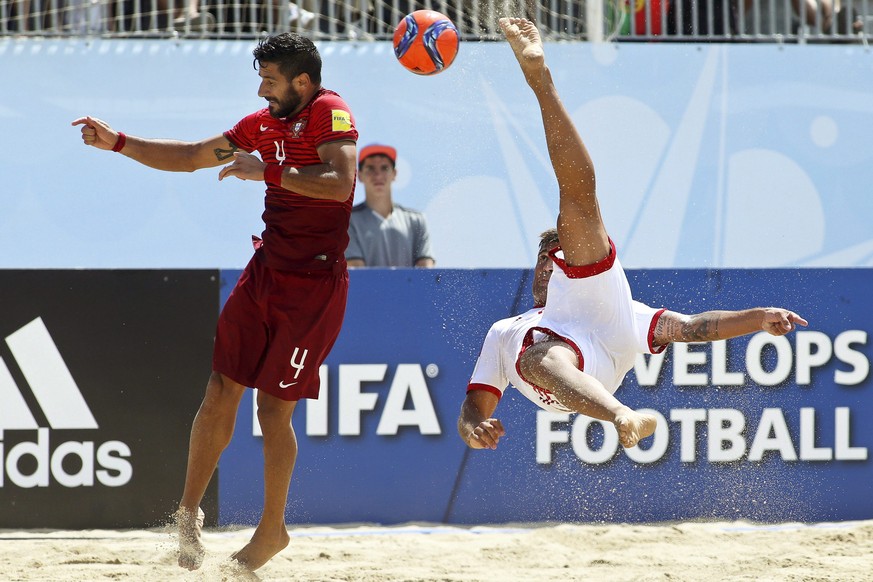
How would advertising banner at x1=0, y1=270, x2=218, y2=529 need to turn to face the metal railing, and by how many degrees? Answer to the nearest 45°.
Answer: approximately 135° to its left

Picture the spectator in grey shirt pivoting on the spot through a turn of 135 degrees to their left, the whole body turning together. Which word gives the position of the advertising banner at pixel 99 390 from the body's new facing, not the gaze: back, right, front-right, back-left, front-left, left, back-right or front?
back

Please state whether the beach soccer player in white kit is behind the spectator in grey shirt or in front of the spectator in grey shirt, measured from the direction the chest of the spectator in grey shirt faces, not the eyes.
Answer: in front

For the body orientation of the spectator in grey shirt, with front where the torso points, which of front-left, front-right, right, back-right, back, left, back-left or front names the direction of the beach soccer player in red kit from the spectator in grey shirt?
front

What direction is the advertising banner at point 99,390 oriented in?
toward the camera

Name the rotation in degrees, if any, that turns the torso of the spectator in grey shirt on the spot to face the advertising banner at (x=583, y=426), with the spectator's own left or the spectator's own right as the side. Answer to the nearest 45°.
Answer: approximately 45° to the spectator's own left

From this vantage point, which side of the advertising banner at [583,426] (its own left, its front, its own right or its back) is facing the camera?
front

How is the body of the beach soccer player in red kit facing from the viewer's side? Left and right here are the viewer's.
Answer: facing the viewer and to the left of the viewer

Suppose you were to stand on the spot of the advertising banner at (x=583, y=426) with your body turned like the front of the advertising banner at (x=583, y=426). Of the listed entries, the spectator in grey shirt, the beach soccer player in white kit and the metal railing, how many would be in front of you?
1

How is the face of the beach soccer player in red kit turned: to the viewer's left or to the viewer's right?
to the viewer's left
